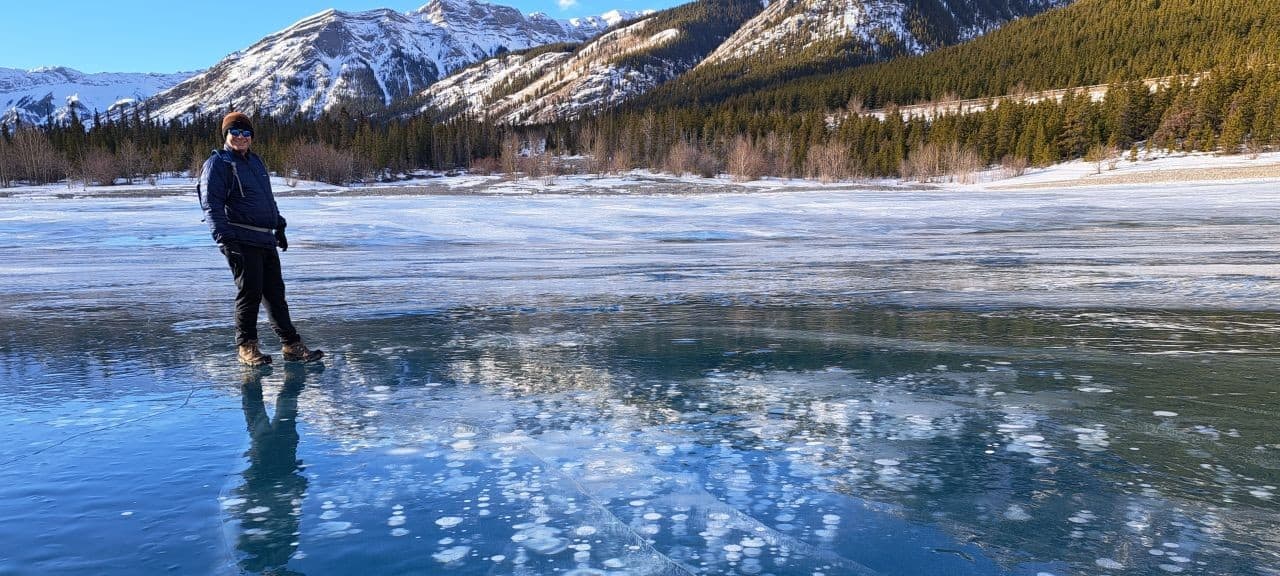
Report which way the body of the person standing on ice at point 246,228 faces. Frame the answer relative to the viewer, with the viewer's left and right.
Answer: facing the viewer and to the right of the viewer
